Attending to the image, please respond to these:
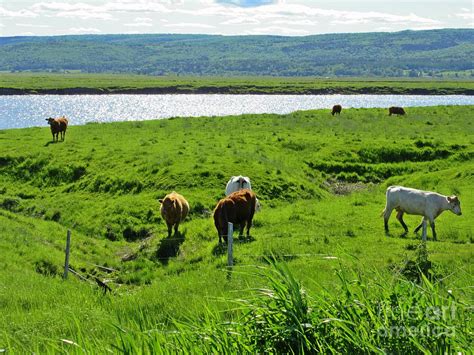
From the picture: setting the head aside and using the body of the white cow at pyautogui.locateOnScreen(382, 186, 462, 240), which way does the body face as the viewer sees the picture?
to the viewer's right

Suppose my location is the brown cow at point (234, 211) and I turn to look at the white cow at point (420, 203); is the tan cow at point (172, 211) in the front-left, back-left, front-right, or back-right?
back-left

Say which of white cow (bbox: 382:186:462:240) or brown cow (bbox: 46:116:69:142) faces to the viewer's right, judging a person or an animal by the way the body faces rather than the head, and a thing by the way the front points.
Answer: the white cow

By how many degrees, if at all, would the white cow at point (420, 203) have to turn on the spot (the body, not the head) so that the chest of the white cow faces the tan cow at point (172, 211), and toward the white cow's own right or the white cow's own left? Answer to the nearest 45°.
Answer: approximately 180°

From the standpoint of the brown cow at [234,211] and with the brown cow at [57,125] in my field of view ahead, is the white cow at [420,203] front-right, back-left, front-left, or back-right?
back-right

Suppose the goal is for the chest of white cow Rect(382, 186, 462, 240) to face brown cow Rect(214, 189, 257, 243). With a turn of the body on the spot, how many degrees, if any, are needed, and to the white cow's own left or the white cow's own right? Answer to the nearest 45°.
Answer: approximately 135° to the white cow's own right

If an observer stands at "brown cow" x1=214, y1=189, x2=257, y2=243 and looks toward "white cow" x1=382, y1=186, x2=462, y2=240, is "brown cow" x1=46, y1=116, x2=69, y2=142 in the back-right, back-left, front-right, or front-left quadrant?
back-left
